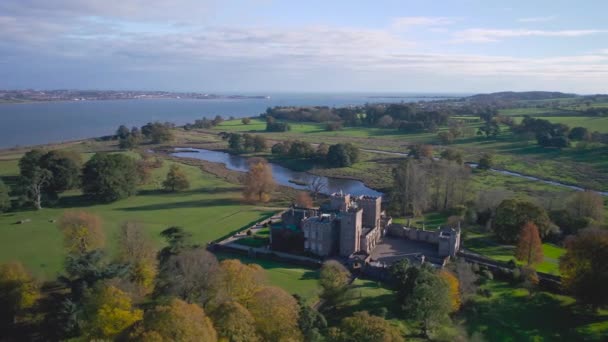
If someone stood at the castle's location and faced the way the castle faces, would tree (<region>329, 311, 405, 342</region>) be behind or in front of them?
in front

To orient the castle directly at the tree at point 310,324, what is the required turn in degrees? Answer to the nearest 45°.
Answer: approximately 45° to its right

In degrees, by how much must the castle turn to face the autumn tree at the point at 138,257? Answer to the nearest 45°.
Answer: approximately 90° to its right

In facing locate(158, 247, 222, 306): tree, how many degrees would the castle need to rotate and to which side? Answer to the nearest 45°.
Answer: approximately 90° to its right

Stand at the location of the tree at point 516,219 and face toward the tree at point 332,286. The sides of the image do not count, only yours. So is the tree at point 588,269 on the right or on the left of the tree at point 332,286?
left

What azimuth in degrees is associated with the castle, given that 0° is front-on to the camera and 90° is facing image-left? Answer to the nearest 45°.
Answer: approximately 315°

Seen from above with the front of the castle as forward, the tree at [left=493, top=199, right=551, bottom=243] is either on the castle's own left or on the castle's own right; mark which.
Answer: on the castle's own left

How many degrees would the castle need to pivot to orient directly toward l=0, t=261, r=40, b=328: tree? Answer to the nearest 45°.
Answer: approximately 90° to its right

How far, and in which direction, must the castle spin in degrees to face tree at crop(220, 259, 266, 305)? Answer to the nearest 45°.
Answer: approximately 45° to its right

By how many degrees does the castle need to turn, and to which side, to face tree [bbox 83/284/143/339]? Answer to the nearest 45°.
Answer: approximately 90° to its right

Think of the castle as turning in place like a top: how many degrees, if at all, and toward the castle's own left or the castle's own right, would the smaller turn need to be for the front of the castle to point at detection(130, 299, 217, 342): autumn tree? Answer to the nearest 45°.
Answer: approximately 45° to the castle's own right

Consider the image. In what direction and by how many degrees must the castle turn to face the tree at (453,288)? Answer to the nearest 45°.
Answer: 0° — it already faces it

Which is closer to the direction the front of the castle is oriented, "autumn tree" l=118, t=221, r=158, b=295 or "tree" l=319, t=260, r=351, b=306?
the tree
